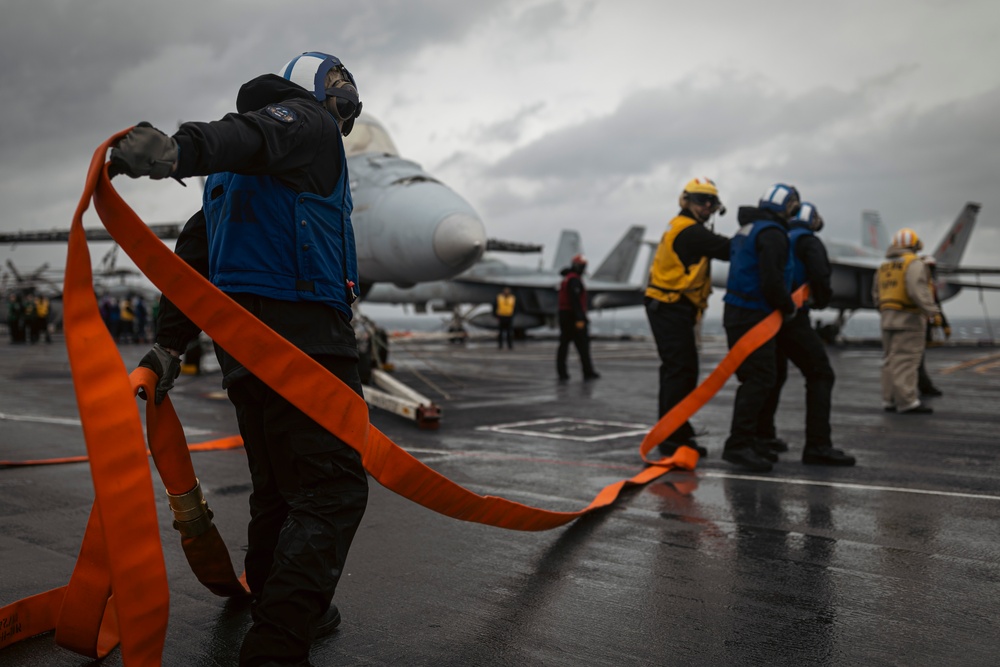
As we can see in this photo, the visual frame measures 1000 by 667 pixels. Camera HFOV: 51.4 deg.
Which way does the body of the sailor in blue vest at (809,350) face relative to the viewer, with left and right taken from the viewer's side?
facing to the right of the viewer

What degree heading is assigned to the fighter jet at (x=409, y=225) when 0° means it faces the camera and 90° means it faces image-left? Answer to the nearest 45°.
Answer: approximately 315°

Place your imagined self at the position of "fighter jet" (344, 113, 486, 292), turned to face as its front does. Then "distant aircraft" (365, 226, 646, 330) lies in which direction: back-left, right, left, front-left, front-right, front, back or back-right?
back-left

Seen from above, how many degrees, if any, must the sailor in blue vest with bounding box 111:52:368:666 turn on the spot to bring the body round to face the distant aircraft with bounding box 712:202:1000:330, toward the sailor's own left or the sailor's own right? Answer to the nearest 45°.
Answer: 0° — they already face it

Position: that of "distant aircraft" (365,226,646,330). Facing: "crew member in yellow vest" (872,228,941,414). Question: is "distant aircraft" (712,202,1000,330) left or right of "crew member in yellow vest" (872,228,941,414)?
left

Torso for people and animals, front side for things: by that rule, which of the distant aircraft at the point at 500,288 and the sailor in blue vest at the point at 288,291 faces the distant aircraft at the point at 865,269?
the sailor in blue vest

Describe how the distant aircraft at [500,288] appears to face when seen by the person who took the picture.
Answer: facing to the left of the viewer

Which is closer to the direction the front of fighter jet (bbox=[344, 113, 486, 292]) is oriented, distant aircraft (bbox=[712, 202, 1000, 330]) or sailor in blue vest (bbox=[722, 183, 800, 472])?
the sailor in blue vest
